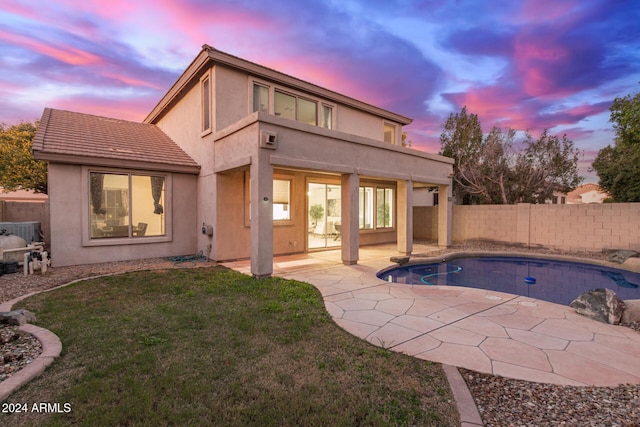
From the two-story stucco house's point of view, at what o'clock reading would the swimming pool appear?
The swimming pool is roughly at 5 o'clock from the two-story stucco house.

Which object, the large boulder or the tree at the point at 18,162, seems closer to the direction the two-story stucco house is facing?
the tree

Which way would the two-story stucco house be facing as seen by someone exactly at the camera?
facing away from the viewer and to the left of the viewer

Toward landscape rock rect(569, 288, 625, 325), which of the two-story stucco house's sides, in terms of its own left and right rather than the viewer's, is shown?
back

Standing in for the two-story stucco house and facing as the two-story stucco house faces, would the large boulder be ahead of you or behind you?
behind
